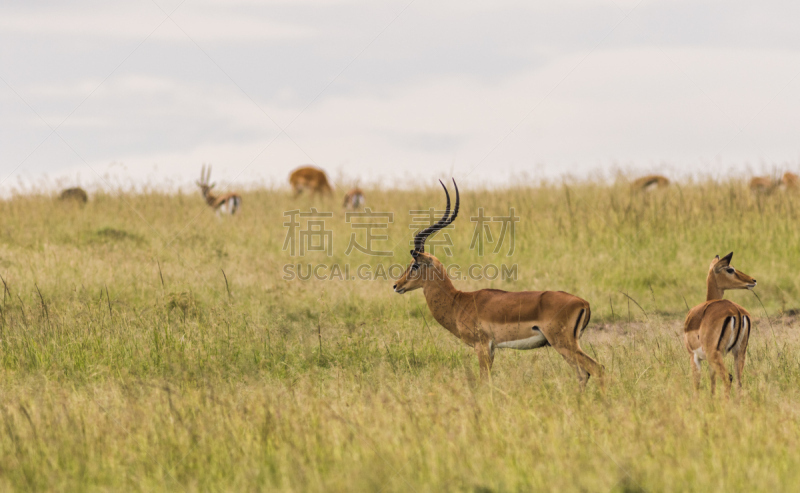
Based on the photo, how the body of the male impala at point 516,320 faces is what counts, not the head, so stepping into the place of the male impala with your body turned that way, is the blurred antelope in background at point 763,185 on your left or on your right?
on your right

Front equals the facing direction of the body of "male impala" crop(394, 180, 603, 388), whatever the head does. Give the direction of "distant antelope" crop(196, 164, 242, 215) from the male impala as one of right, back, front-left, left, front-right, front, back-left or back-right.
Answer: front-right

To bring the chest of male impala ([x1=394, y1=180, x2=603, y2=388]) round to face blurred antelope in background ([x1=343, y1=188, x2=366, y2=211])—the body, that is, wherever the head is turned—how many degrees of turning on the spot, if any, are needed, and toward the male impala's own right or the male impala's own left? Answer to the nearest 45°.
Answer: approximately 90° to the male impala's own right

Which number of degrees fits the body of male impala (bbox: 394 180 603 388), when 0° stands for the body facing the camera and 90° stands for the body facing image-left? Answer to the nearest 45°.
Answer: approximately 90°

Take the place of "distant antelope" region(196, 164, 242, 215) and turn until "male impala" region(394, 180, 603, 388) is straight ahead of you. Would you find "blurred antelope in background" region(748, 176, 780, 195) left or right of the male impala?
left

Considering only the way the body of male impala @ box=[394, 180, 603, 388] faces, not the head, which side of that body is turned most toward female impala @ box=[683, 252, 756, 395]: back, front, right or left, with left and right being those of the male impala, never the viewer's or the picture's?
back

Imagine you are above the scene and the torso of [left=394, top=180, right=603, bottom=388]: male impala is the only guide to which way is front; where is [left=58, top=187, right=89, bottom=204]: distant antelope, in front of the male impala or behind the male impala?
in front

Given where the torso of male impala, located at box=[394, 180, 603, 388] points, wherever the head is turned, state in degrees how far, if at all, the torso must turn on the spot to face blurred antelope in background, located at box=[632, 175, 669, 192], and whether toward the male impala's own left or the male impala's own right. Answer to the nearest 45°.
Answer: approximately 90° to the male impala's own right

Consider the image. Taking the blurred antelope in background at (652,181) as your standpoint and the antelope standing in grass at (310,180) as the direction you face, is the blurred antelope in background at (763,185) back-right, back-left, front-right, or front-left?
back-left

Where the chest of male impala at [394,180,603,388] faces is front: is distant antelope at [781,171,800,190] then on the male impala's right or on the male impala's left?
on the male impala's right

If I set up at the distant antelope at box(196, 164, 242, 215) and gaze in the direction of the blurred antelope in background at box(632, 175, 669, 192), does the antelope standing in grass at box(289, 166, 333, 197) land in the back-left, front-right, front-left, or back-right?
front-left

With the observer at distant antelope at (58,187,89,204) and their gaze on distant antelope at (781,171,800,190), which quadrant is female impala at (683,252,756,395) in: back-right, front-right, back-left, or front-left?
front-right

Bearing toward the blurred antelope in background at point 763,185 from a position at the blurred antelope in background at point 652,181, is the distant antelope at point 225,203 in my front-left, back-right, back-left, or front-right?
back-right
